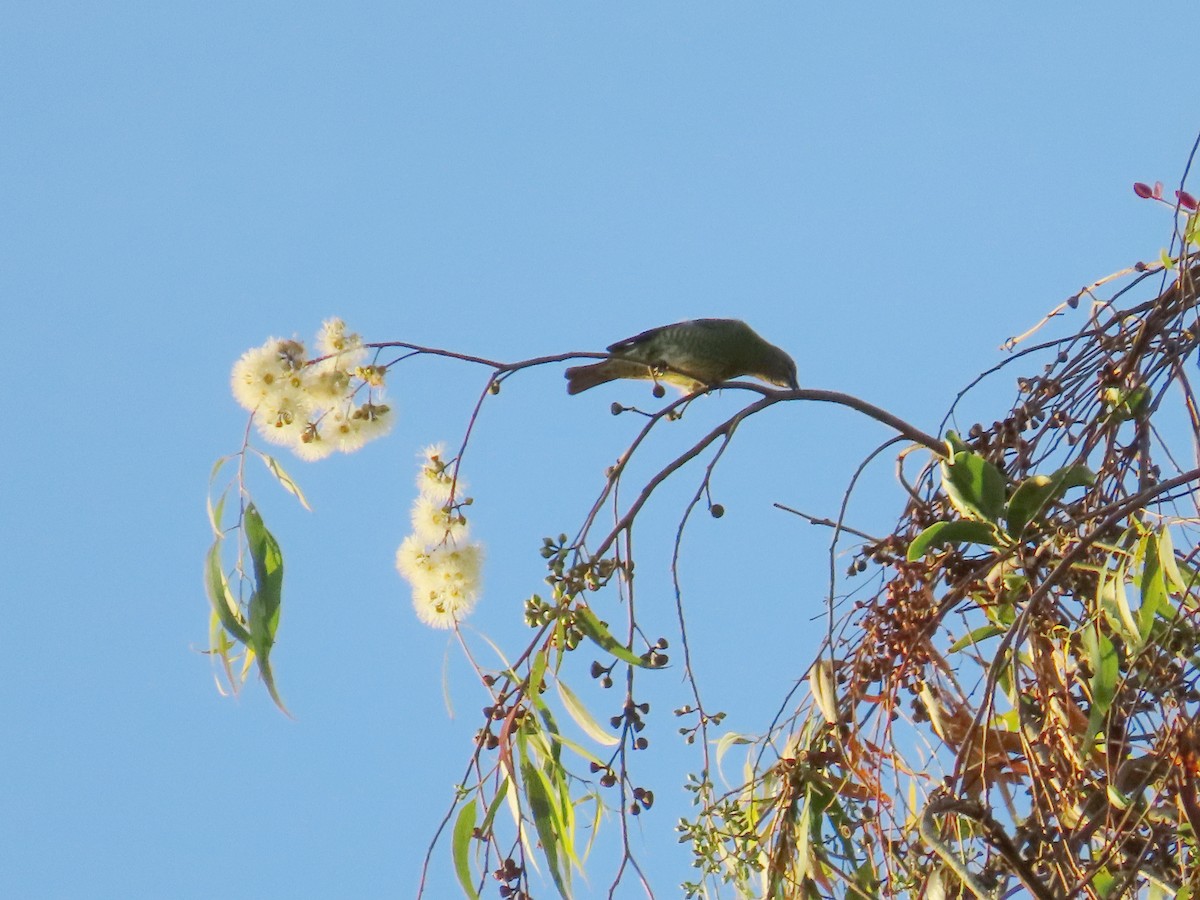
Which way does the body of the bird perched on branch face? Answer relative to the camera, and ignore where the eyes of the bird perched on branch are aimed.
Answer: to the viewer's right
